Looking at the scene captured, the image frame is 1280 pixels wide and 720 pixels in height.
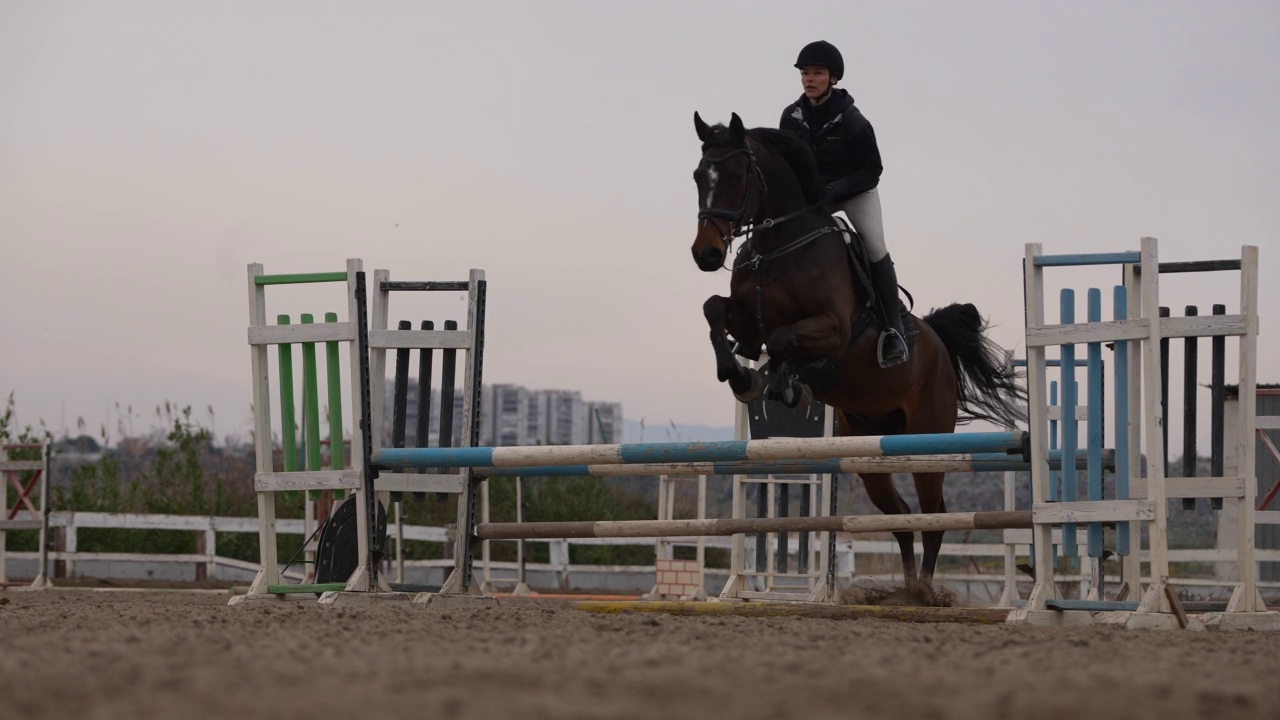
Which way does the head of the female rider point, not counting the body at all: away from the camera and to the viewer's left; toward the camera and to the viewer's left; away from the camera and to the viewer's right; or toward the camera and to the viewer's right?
toward the camera and to the viewer's left

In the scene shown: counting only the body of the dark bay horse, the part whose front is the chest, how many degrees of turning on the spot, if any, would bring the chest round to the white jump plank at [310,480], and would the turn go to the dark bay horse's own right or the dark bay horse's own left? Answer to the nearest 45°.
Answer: approximately 45° to the dark bay horse's own right

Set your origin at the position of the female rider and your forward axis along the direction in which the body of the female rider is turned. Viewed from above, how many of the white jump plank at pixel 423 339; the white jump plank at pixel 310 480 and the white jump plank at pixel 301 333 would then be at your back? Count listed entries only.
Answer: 0

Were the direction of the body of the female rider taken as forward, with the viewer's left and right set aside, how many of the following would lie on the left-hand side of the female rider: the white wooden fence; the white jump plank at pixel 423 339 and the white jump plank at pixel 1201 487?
1

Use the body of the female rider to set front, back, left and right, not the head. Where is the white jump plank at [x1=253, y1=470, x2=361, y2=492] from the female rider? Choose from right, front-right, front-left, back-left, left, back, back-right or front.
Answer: front-right

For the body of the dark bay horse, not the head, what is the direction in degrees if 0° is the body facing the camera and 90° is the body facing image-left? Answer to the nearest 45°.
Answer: approximately 45°

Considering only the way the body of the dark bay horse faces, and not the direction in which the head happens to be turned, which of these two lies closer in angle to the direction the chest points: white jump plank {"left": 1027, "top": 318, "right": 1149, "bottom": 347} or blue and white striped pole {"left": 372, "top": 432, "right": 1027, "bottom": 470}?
the blue and white striped pole

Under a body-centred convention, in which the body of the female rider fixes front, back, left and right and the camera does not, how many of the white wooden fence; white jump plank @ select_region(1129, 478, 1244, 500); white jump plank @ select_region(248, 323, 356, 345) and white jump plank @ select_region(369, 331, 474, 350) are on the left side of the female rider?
1
